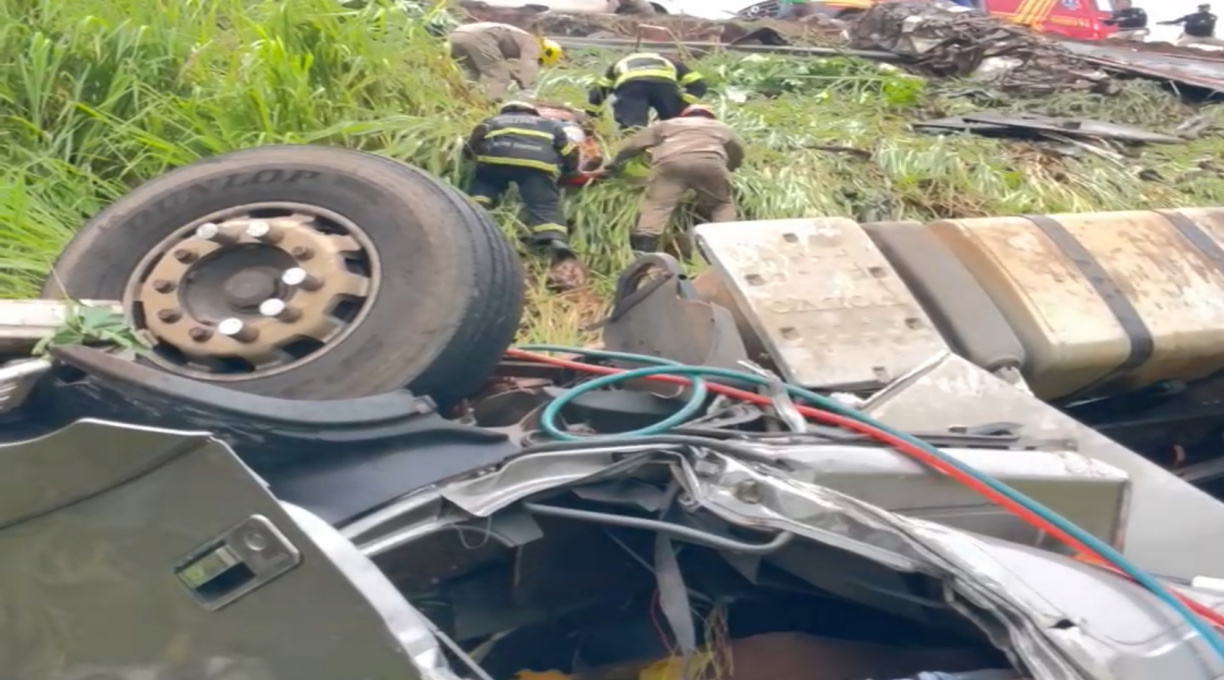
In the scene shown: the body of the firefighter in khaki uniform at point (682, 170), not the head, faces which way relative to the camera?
away from the camera

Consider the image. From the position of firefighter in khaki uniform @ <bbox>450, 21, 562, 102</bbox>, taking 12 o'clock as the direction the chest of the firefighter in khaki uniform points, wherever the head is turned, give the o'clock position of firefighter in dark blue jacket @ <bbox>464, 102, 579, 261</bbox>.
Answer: The firefighter in dark blue jacket is roughly at 3 o'clock from the firefighter in khaki uniform.

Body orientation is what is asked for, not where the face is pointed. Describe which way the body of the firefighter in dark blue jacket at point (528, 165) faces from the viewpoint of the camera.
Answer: away from the camera

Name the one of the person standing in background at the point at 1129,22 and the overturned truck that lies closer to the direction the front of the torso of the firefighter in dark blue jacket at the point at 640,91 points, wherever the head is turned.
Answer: the person standing in background

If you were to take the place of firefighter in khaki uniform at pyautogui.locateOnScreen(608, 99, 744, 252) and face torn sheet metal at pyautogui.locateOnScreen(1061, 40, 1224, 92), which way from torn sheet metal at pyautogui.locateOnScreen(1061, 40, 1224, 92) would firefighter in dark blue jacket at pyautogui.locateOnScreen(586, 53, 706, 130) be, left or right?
left

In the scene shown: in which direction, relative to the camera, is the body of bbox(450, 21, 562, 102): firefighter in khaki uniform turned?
to the viewer's right

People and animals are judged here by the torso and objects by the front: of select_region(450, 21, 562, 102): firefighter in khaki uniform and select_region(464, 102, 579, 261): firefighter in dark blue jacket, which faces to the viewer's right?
the firefighter in khaki uniform

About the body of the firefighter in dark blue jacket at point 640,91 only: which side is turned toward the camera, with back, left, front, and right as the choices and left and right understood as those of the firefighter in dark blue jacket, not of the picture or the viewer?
back

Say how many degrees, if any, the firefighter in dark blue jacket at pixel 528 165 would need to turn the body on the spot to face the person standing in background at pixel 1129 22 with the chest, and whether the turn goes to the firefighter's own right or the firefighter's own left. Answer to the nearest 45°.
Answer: approximately 45° to the firefighter's own right

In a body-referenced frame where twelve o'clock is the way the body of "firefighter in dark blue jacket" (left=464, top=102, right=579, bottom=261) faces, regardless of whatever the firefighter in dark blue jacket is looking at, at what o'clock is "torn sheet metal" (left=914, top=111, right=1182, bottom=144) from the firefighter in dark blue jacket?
The torn sheet metal is roughly at 2 o'clock from the firefighter in dark blue jacket.

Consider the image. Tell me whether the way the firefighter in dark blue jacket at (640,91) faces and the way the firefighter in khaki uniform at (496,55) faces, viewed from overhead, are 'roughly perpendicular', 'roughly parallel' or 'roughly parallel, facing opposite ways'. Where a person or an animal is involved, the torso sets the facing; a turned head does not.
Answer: roughly perpendicular

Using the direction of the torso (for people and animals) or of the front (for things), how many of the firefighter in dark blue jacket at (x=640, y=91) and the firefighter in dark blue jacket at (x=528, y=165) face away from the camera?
2

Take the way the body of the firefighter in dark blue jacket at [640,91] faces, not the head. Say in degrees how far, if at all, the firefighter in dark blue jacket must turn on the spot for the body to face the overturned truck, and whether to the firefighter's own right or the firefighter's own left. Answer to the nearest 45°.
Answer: approximately 180°
